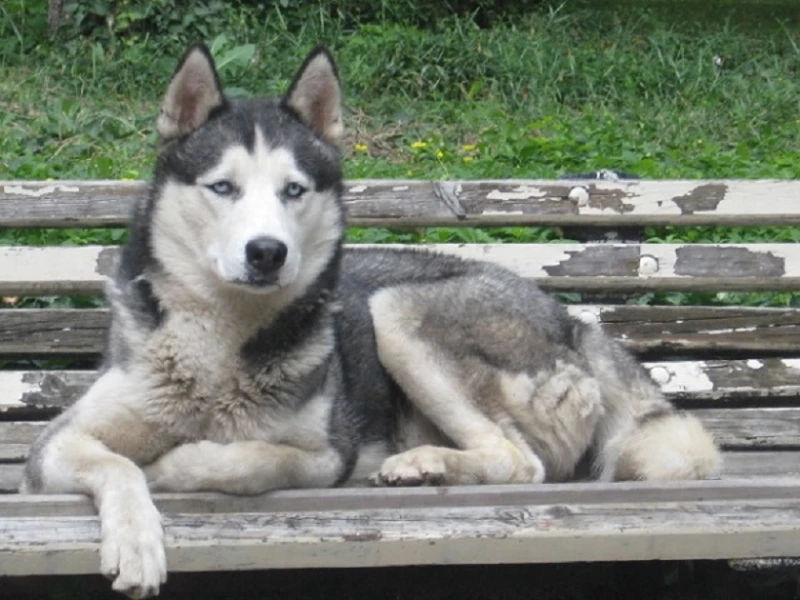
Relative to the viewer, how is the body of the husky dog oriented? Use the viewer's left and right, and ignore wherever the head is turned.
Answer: facing the viewer and to the left of the viewer

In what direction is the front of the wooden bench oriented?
toward the camera
